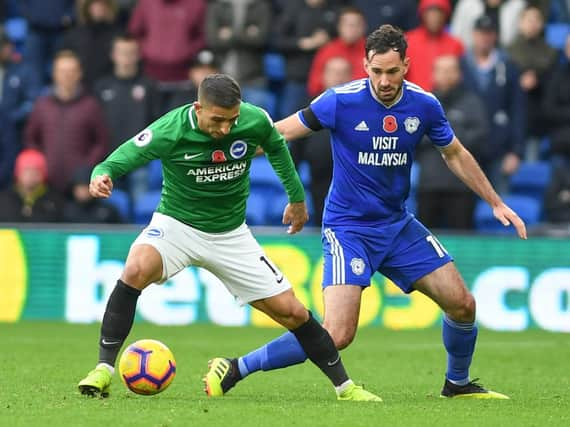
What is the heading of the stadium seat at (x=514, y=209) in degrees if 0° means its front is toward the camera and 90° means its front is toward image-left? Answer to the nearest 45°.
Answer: approximately 0°

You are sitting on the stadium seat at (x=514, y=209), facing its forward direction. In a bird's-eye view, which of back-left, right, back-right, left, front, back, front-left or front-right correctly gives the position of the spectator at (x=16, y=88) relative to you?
right

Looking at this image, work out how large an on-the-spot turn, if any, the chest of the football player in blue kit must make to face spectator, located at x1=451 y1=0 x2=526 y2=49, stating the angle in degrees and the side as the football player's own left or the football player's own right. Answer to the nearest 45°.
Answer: approximately 180°

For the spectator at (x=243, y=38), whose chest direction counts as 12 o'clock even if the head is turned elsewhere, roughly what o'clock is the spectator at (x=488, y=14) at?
the spectator at (x=488, y=14) is roughly at 9 o'clock from the spectator at (x=243, y=38).

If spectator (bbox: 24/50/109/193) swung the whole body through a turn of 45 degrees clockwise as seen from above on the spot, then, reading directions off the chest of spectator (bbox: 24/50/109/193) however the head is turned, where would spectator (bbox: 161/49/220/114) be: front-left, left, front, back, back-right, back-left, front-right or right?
back-left

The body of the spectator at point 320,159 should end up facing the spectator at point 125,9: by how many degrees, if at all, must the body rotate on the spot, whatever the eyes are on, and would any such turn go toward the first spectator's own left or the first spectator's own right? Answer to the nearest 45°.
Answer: approximately 135° to the first spectator's own right
